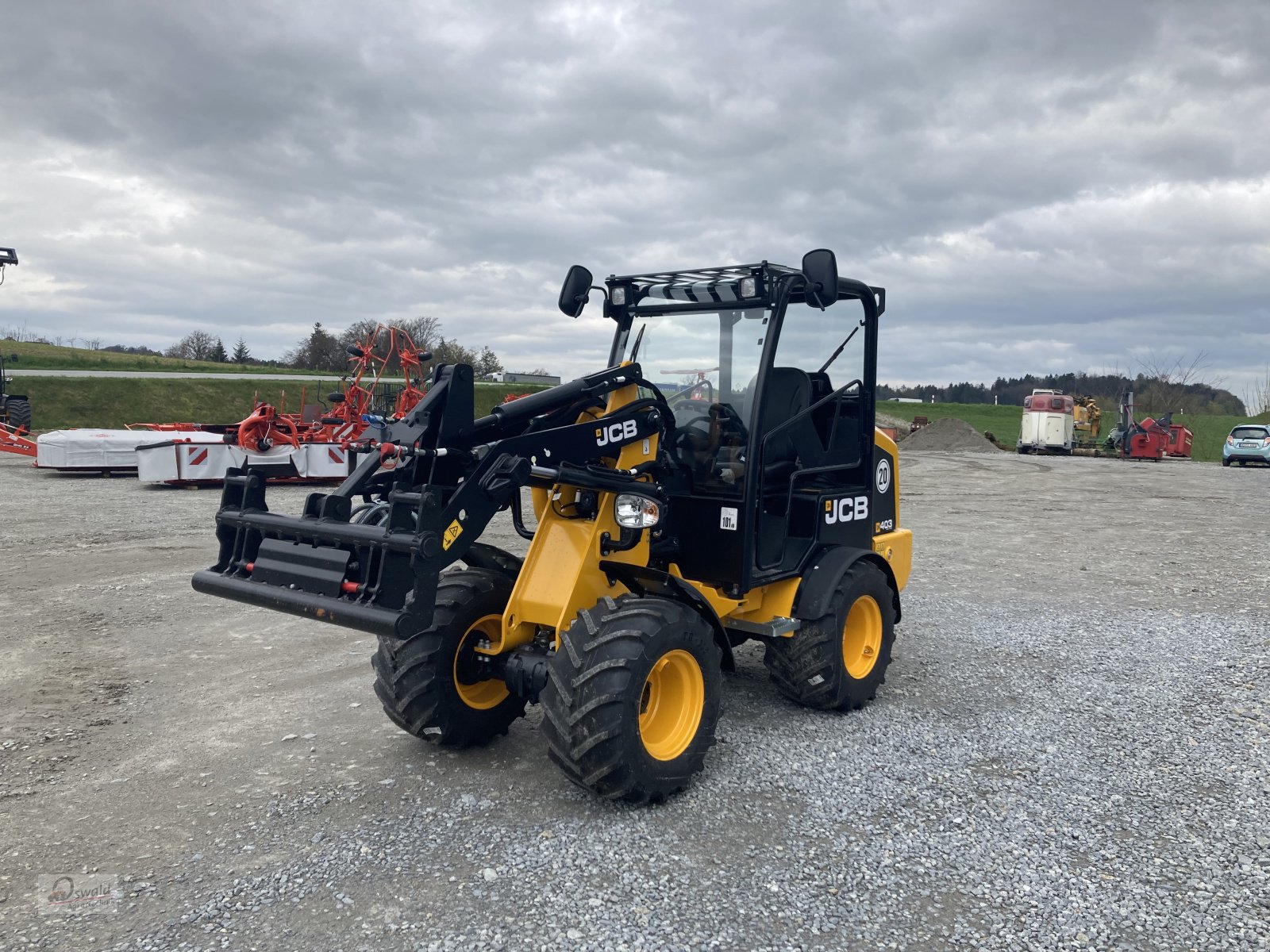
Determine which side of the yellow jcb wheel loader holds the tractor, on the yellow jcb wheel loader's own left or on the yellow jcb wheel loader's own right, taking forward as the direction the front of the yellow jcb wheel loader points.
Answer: on the yellow jcb wheel loader's own right

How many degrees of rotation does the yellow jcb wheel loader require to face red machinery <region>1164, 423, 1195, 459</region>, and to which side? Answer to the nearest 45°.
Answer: approximately 180°

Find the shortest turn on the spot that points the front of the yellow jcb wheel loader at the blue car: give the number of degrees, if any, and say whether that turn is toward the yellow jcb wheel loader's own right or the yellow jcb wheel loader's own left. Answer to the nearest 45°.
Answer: approximately 180°

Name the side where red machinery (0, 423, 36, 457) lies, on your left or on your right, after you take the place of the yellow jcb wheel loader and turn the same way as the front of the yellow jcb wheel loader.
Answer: on your right

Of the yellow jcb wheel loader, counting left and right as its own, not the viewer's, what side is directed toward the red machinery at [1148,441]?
back

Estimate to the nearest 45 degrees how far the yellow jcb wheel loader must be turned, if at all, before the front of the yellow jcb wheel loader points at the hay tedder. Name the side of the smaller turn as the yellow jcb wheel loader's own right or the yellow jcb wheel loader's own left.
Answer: approximately 135° to the yellow jcb wheel loader's own right

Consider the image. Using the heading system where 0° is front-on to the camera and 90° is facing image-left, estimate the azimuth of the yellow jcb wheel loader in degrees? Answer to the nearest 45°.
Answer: approximately 45°

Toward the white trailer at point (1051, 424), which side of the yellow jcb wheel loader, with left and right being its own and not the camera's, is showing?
back
